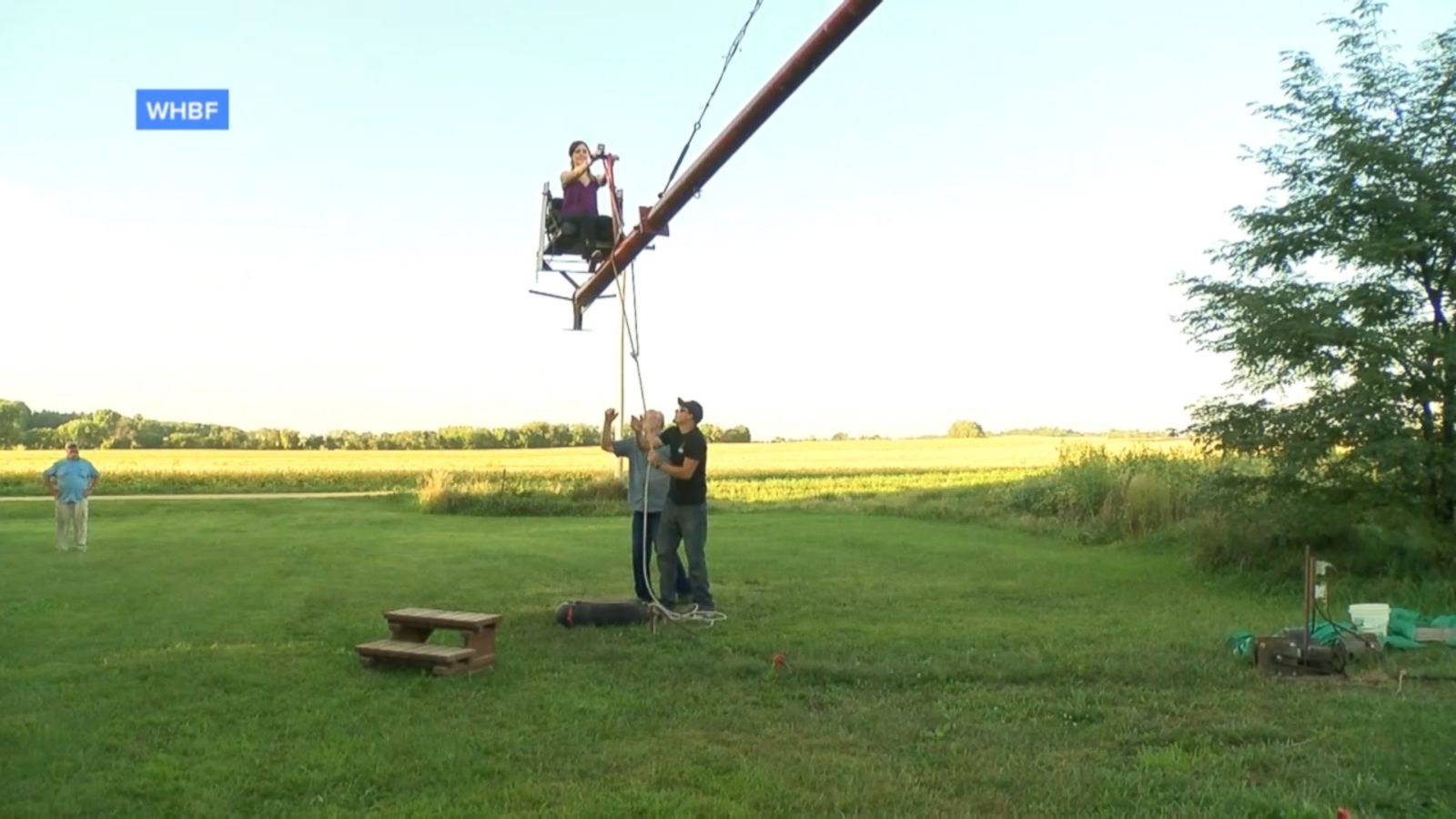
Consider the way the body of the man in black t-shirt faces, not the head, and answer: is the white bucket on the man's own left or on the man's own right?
on the man's own left

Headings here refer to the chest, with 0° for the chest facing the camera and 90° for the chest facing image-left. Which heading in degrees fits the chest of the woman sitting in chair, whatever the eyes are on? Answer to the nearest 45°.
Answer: approximately 315°

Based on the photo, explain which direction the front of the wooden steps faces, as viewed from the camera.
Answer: facing the viewer and to the left of the viewer

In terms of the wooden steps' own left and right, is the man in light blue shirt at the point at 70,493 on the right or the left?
on its right

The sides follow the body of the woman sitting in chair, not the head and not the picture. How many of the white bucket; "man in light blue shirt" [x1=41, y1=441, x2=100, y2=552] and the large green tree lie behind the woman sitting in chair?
1

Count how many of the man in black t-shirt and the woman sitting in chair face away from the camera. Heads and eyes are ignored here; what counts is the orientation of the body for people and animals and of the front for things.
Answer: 0

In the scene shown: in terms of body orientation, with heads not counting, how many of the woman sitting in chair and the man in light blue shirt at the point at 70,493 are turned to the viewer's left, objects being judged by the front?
0

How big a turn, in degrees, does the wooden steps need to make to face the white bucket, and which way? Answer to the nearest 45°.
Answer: approximately 135° to its left

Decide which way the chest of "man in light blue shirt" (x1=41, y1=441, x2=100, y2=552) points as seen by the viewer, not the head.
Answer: toward the camera
